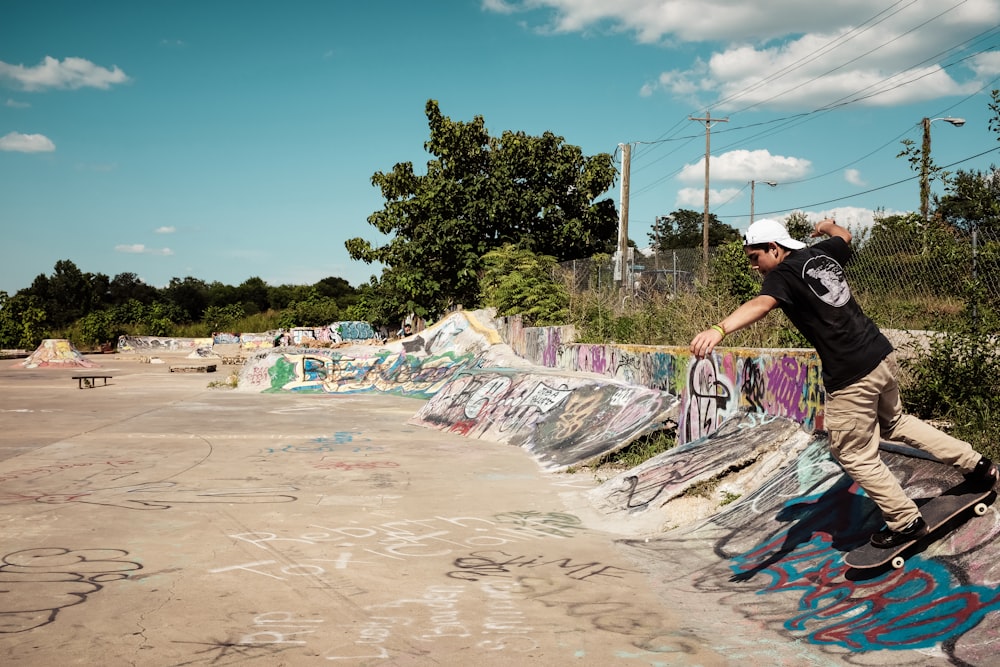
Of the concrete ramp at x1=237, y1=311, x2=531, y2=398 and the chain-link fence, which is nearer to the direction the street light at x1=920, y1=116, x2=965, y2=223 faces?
the chain-link fence

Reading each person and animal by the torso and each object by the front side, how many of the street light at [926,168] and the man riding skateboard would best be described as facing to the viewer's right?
1

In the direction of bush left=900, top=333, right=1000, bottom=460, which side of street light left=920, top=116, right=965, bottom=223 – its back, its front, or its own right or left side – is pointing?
right

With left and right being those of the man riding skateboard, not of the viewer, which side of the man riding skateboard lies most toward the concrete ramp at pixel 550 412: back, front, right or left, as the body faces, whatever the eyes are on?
front

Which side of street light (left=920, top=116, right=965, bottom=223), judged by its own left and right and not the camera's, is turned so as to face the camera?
right

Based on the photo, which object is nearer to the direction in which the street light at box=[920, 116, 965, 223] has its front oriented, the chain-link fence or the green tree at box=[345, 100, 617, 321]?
the chain-link fence

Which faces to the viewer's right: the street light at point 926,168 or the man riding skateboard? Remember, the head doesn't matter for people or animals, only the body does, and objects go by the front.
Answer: the street light

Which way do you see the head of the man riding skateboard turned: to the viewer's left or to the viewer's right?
to the viewer's left

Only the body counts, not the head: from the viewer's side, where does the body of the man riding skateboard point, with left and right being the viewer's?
facing away from the viewer and to the left of the viewer

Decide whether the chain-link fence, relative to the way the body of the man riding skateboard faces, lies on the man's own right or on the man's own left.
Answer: on the man's own right
